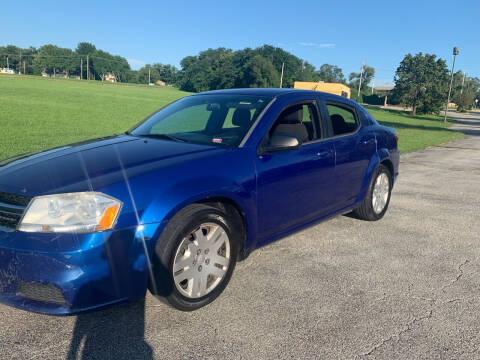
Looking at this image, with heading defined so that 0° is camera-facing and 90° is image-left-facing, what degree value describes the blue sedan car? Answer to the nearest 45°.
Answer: approximately 45°
